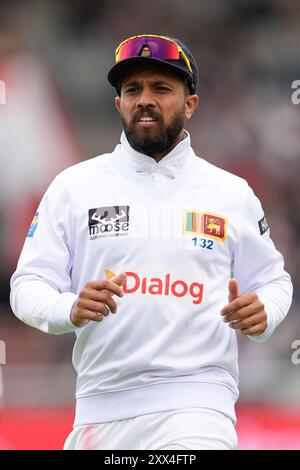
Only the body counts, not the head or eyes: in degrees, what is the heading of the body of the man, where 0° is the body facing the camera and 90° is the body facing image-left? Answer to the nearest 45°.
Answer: approximately 0°
